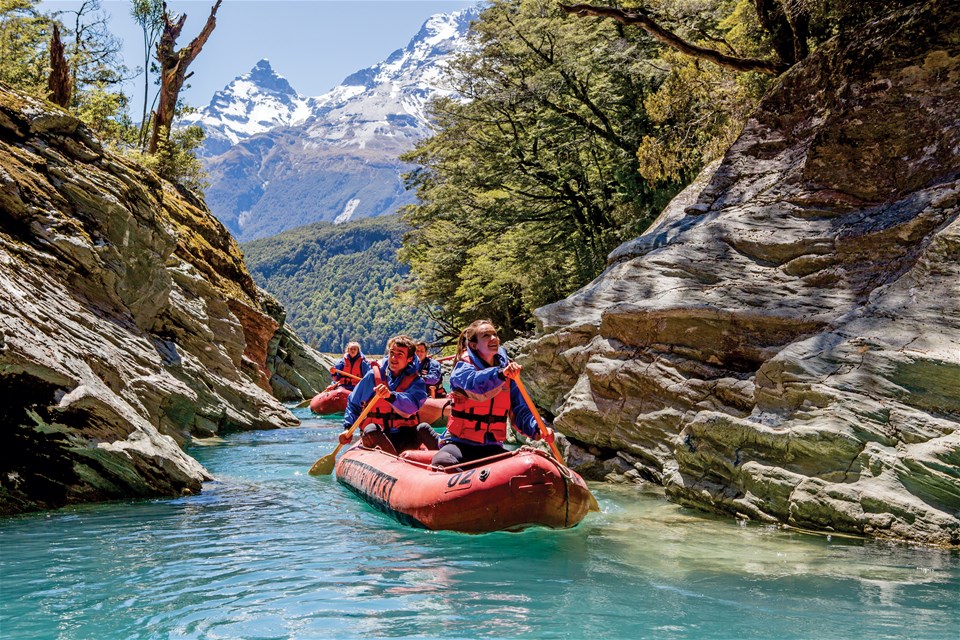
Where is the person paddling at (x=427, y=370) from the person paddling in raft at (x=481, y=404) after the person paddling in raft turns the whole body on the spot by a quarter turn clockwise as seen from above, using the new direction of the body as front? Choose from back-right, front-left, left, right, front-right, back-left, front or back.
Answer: back-right

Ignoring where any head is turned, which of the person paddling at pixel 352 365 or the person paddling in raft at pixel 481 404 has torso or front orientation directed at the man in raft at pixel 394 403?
the person paddling at pixel 352 365

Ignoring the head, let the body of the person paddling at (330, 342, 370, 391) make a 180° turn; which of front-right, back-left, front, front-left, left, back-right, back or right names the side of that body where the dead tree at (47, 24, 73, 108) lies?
left

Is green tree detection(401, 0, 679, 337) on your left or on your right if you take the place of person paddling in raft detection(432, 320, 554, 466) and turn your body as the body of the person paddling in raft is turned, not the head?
on your left

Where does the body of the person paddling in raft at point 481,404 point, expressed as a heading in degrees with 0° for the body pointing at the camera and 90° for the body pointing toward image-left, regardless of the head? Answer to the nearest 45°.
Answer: approximately 315°

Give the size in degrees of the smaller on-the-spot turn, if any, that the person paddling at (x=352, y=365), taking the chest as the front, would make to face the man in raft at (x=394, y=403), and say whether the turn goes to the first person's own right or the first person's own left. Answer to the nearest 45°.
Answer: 0° — they already face them

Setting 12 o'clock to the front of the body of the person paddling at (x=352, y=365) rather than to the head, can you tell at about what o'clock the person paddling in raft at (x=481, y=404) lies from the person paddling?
The person paddling in raft is roughly at 12 o'clock from the person paddling.

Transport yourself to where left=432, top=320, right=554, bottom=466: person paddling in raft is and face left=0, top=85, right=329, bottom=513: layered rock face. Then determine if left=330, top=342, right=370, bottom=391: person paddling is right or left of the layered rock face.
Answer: right
